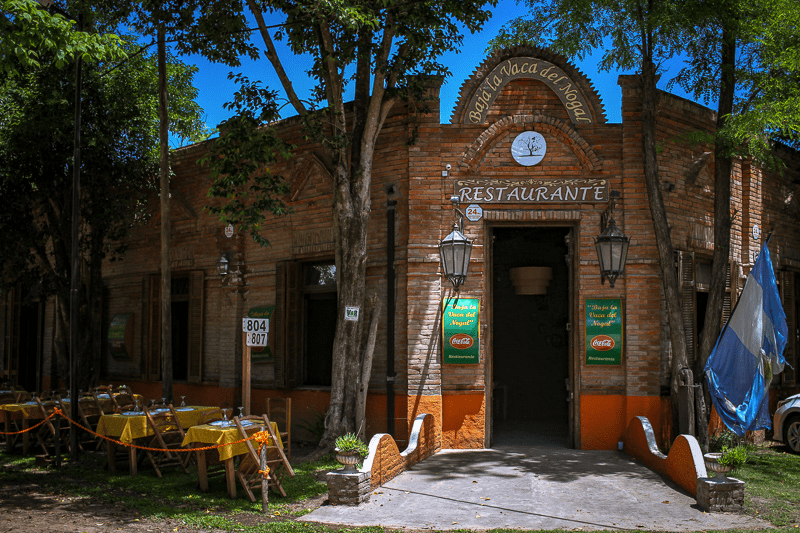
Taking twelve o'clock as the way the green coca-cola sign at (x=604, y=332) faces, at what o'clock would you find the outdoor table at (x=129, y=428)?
The outdoor table is roughly at 2 o'clock from the green coca-cola sign.

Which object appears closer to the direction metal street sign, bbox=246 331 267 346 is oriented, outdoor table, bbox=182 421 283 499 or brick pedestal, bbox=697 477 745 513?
the outdoor table

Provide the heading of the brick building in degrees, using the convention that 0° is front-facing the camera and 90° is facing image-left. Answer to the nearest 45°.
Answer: approximately 0°

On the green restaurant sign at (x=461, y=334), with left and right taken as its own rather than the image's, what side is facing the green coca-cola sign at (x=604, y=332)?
left

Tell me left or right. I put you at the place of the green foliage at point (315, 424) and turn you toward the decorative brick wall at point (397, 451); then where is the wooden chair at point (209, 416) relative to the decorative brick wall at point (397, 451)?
right
